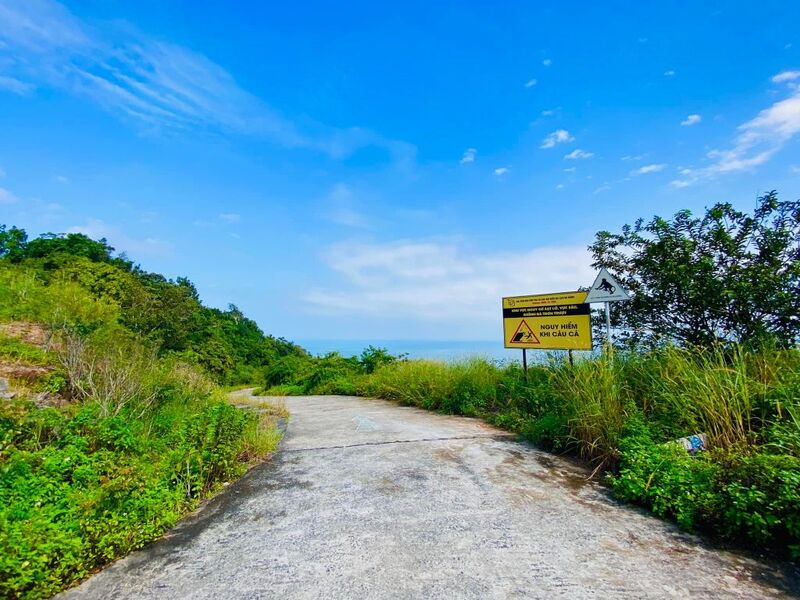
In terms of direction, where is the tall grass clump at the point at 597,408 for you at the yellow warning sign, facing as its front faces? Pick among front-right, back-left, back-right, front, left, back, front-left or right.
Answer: front

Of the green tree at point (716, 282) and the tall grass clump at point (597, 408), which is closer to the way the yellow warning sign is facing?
the tall grass clump

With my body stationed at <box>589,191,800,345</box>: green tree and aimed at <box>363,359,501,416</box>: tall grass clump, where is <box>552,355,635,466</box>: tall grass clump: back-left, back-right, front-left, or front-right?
front-left

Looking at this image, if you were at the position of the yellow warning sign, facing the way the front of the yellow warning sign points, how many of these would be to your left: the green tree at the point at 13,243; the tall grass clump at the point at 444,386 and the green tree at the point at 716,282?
1

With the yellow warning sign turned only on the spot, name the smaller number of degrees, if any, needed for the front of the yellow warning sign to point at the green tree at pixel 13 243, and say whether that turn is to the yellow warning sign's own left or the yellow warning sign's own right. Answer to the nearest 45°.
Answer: approximately 90° to the yellow warning sign's own right

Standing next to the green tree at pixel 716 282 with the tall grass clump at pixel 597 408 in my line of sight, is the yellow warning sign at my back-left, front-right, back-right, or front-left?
front-right

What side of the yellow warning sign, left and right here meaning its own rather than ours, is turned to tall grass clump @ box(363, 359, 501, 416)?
right

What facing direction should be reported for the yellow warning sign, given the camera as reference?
facing the viewer

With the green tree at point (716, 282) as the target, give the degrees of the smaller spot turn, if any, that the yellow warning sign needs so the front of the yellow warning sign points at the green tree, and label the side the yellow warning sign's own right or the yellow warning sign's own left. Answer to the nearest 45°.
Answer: approximately 90° to the yellow warning sign's own left
